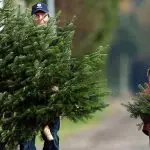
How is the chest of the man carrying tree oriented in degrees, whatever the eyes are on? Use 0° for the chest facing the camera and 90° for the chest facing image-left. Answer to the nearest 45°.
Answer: approximately 0°

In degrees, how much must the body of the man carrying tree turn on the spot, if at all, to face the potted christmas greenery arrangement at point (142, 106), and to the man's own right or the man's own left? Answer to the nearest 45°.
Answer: approximately 90° to the man's own left
